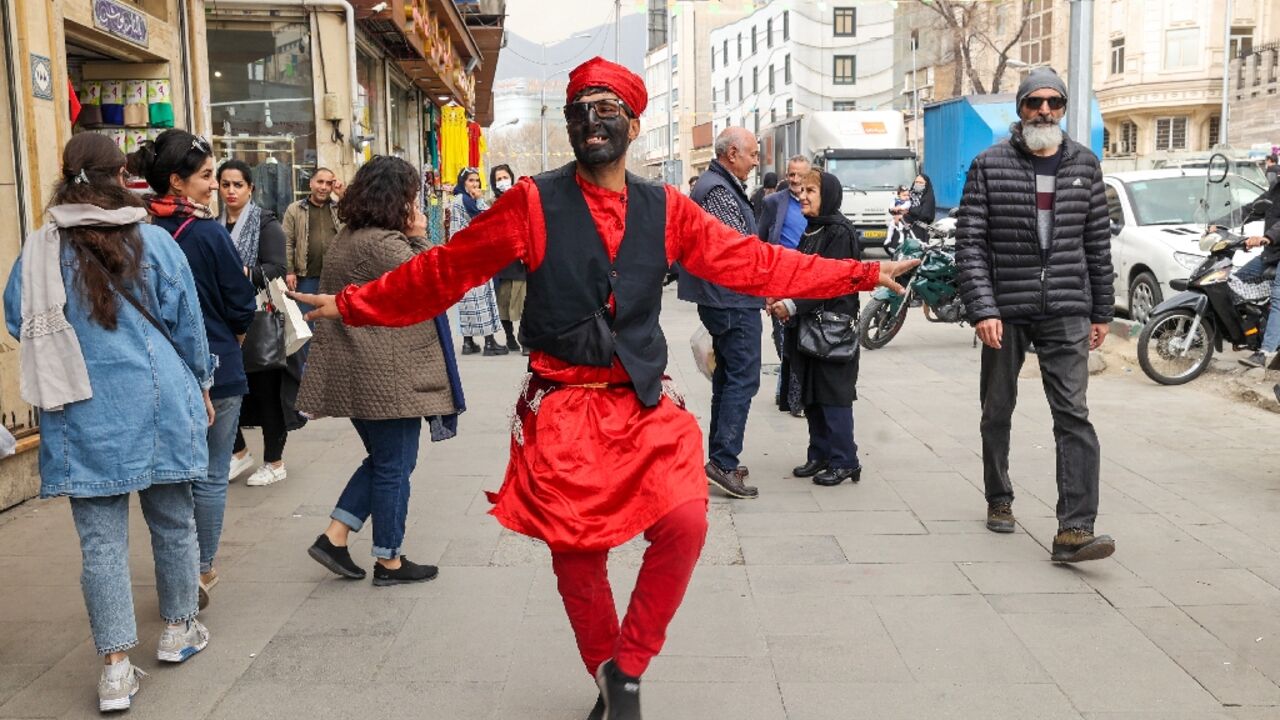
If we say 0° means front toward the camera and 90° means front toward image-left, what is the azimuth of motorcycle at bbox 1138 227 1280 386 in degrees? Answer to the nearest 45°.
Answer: approximately 45°

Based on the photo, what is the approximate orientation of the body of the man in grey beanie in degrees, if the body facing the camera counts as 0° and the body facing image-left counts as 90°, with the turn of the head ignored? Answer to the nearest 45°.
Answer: approximately 0°

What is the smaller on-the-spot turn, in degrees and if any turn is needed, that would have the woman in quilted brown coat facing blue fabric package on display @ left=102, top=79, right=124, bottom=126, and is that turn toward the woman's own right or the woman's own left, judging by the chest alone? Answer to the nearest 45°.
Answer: approximately 90° to the woman's own left

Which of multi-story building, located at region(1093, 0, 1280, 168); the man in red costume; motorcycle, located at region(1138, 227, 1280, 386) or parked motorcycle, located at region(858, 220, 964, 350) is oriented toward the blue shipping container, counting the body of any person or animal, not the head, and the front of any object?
the multi-story building

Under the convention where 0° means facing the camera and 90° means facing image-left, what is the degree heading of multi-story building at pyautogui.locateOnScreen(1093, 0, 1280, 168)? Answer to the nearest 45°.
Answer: approximately 0°

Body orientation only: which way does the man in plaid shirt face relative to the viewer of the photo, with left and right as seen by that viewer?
facing to the right of the viewer

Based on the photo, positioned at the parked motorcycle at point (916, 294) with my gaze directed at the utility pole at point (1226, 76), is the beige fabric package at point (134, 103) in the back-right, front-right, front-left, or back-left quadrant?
back-left

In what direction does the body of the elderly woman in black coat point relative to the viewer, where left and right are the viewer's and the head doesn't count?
facing to the left of the viewer

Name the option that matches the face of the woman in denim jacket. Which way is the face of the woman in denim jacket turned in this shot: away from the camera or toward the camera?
away from the camera
